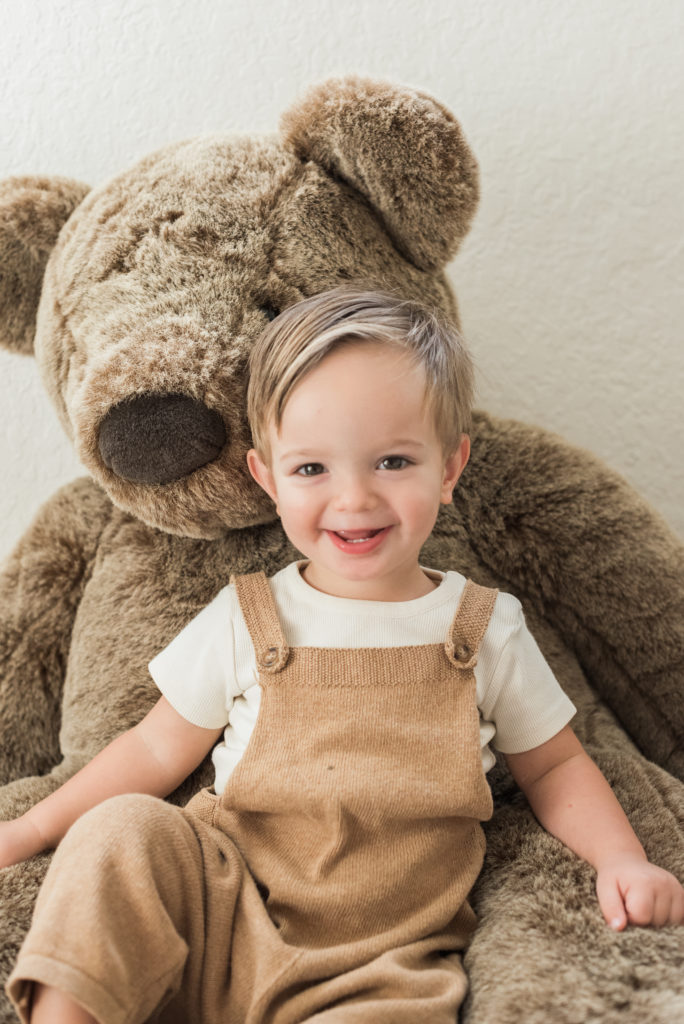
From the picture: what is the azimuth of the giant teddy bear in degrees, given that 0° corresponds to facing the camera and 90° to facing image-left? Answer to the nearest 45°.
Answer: approximately 0°
